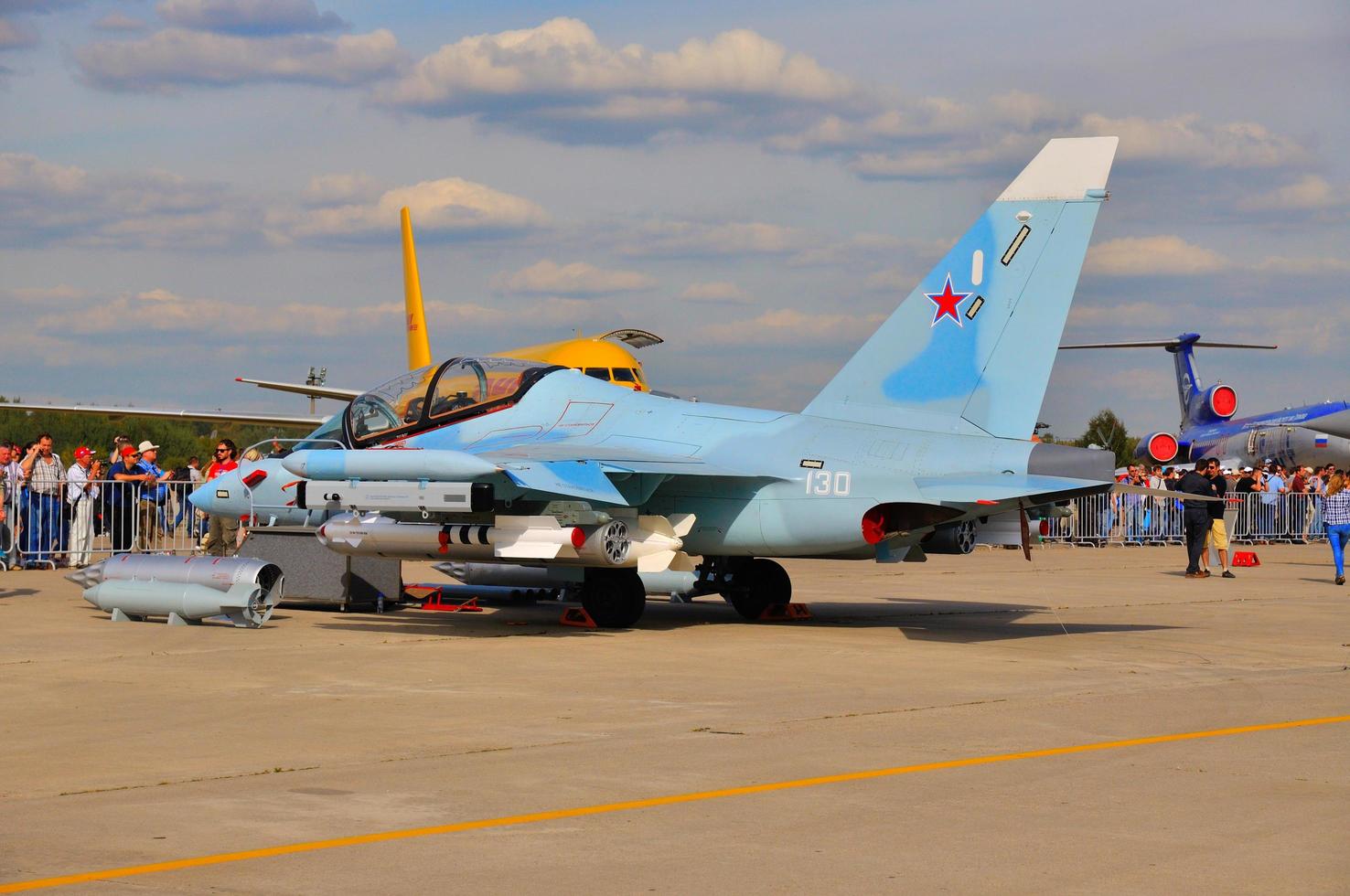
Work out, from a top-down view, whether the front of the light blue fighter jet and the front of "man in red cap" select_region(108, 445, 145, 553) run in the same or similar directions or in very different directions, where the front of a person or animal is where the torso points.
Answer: very different directions

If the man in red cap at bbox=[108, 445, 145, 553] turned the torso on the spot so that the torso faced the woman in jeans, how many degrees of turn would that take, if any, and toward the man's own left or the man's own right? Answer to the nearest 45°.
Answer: approximately 45° to the man's own left

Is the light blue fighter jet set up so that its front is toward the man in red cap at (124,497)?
yes

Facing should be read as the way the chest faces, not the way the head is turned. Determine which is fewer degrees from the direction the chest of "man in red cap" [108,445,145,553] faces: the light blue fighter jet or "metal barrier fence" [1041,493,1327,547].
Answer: the light blue fighter jet

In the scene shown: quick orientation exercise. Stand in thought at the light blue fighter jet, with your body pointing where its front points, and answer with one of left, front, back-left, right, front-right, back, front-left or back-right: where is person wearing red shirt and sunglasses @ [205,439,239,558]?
front

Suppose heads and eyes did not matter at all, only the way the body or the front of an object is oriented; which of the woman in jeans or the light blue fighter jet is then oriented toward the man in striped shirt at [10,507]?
the light blue fighter jet

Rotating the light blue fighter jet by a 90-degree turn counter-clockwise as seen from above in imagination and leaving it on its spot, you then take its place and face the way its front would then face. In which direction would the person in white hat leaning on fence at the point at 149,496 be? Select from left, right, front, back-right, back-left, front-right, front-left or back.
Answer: right
